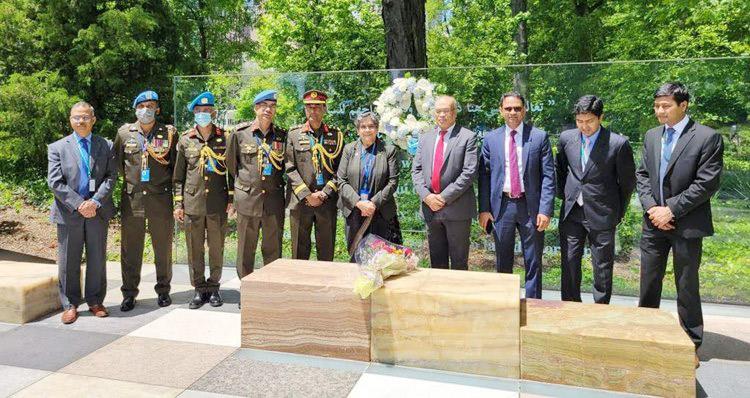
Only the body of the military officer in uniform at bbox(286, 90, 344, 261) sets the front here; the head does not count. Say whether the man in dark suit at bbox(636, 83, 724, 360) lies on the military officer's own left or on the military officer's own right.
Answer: on the military officer's own left

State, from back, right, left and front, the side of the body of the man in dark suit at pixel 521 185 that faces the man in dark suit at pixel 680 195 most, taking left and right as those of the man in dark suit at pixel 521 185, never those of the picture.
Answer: left

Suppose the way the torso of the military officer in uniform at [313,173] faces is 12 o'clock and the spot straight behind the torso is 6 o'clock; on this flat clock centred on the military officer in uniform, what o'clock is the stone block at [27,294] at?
The stone block is roughly at 3 o'clock from the military officer in uniform.

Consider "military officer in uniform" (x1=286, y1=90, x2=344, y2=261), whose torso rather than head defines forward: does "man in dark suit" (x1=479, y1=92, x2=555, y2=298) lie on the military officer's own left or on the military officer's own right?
on the military officer's own left

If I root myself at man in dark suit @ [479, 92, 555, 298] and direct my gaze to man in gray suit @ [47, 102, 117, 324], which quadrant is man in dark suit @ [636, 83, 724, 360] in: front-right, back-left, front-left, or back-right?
back-left

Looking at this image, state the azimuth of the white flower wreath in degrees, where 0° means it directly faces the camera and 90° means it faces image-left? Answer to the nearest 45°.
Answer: approximately 0°

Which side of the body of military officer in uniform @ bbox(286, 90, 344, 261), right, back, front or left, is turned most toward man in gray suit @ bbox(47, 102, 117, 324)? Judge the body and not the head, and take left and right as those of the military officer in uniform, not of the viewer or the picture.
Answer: right

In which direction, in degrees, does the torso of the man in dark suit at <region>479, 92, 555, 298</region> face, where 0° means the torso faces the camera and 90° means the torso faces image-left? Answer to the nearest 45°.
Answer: approximately 0°

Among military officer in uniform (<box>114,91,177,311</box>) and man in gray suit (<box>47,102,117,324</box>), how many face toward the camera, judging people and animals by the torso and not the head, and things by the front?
2
